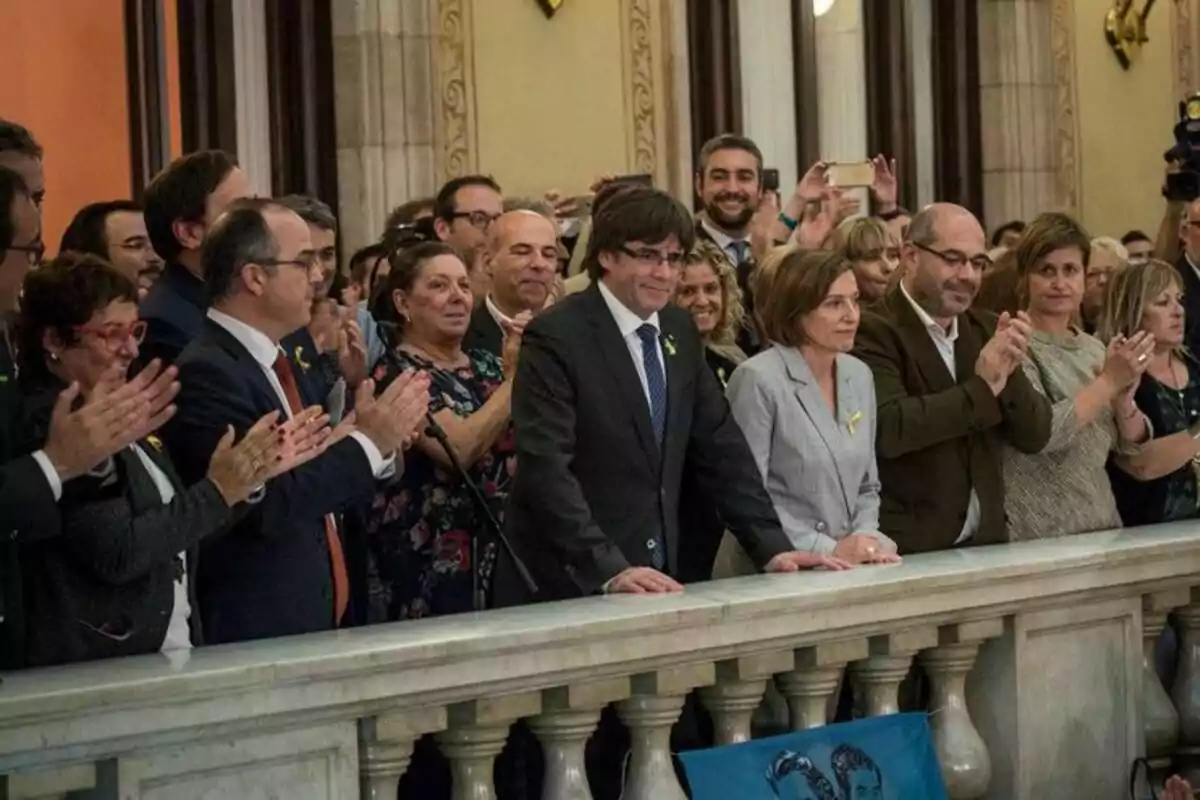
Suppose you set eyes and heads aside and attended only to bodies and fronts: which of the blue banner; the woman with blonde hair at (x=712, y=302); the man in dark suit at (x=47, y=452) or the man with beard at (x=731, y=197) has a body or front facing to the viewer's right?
the man in dark suit

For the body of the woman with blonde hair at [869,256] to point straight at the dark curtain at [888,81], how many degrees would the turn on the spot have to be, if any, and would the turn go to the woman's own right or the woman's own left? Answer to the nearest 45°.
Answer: approximately 135° to the woman's own left

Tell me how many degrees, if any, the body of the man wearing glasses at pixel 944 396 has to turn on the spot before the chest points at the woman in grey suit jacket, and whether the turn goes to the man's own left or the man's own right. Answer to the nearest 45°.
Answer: approximately 90° to the man's own right

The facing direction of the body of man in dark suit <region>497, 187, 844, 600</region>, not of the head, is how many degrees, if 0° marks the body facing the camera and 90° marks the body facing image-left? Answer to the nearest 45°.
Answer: approximately 315°

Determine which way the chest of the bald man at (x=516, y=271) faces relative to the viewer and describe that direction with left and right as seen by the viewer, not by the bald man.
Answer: facing the viewer and to the right of the viewer

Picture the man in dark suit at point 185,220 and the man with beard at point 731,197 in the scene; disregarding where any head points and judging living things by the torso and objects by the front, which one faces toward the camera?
the man with beard

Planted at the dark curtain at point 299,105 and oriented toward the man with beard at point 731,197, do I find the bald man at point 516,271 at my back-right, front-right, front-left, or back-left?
front-right

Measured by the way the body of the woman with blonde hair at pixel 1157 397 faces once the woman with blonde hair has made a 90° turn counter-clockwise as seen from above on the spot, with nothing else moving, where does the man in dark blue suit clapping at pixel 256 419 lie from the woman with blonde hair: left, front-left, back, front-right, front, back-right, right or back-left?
back

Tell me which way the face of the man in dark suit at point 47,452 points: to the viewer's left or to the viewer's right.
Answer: to the viewer's right

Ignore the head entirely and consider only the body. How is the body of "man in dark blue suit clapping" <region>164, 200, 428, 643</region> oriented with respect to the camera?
to the viewer's right

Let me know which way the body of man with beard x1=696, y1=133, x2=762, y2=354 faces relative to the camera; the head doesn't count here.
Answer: toward the camera

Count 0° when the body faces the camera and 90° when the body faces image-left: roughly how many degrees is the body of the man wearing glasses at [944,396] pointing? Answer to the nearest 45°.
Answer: approximately 315°

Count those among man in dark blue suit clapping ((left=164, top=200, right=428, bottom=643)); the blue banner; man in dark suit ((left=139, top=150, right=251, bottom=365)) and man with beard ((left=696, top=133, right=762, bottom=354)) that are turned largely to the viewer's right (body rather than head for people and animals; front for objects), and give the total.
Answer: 2

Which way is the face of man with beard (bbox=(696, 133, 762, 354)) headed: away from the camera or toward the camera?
toward the camera

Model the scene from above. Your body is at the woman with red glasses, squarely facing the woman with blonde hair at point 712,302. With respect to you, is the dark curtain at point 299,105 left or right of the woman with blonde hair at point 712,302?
left
